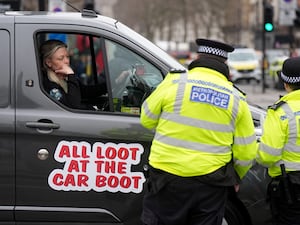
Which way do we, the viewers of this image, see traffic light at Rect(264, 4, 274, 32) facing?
facing the viewer

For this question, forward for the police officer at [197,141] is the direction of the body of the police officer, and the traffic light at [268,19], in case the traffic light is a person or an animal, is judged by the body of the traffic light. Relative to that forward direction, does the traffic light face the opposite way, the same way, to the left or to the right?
the opposite way

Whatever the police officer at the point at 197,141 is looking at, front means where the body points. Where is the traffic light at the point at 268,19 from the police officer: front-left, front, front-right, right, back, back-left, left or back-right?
front

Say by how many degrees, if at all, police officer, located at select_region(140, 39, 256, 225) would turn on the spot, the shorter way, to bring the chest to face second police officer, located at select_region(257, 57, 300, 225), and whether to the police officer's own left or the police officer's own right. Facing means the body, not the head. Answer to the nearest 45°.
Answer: approximately 45° to the police officer's own right

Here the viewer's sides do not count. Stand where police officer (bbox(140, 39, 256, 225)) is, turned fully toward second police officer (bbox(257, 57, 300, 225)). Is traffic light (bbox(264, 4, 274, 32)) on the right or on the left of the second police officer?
left

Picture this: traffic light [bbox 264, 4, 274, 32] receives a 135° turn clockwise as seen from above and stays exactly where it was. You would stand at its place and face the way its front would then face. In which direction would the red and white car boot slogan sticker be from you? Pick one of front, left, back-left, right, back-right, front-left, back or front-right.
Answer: back-left

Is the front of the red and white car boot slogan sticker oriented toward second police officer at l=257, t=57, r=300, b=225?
no

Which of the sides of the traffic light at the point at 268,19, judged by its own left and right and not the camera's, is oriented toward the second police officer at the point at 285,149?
front

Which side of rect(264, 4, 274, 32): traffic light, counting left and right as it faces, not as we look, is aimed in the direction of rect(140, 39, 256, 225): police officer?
front

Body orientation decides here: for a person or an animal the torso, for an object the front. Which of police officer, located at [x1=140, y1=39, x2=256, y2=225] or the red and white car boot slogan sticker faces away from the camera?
the police officer

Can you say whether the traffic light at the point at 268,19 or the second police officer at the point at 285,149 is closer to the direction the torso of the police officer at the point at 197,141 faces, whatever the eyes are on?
the traffic light

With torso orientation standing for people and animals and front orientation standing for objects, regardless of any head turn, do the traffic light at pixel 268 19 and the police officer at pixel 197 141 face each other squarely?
yes

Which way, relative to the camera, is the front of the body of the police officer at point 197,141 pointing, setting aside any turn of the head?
away from the camera

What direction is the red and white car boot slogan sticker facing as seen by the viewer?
toward the camera

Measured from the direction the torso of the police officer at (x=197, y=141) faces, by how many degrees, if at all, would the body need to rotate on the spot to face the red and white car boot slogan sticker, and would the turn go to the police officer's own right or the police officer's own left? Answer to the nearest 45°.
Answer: approximately 45° to the police officer's own left
